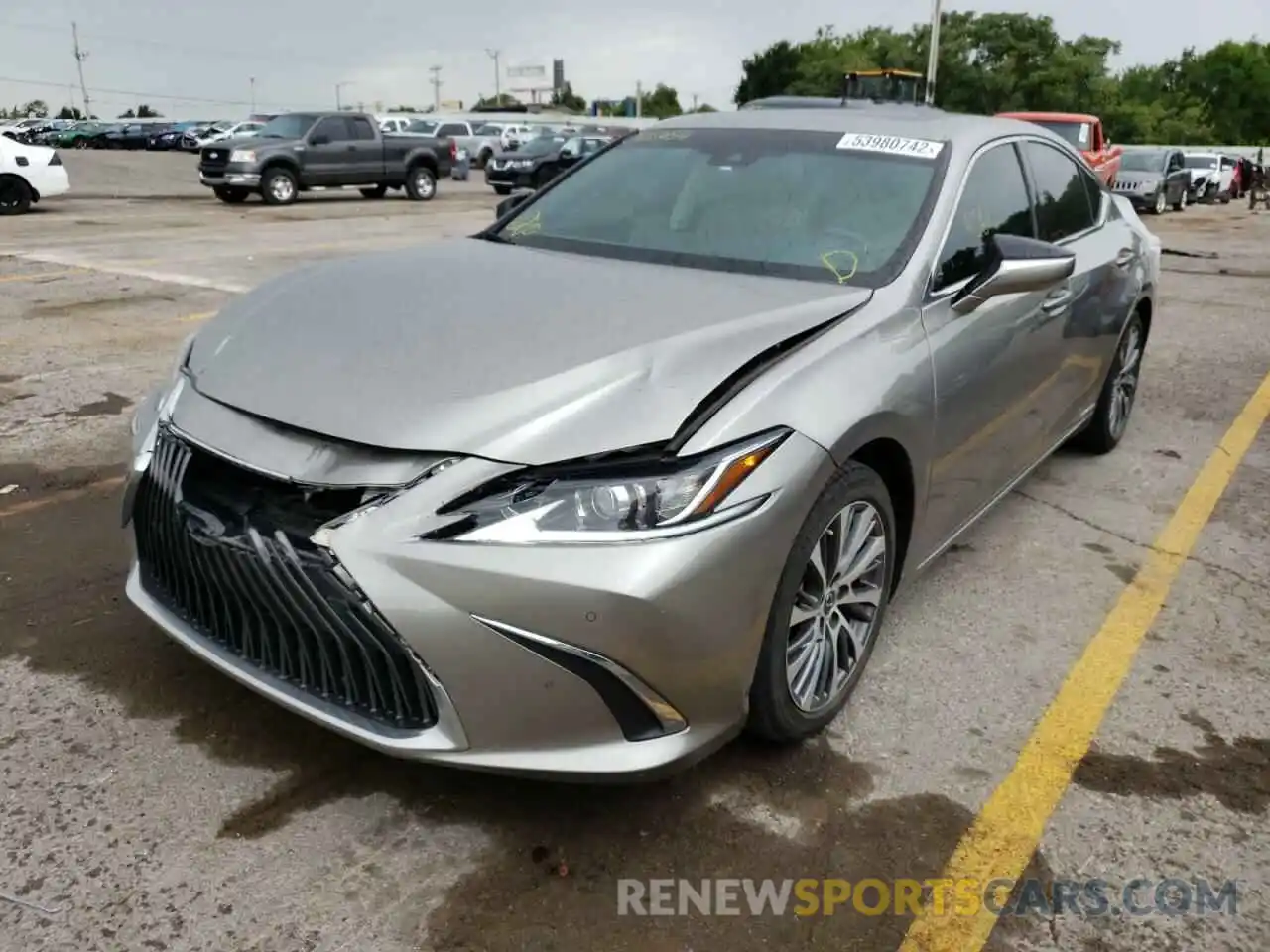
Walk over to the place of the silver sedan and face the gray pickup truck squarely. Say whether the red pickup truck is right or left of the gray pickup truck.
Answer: right

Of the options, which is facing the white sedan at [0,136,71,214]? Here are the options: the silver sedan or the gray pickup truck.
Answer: the gray pickup truck

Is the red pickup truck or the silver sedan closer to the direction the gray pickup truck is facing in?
the silver sedan

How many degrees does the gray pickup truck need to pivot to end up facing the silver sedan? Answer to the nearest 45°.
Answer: approximately 45° to its left

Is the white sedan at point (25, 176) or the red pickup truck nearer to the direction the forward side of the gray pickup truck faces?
the white sedan

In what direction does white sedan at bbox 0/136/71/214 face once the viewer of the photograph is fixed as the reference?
facing to the left of the viewer

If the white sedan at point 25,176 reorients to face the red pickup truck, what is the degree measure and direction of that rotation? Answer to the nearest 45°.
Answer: approximately 180°

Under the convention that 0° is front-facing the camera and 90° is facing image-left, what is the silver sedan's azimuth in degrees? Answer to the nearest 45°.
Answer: approximately 45°

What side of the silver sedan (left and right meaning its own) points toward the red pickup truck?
back
